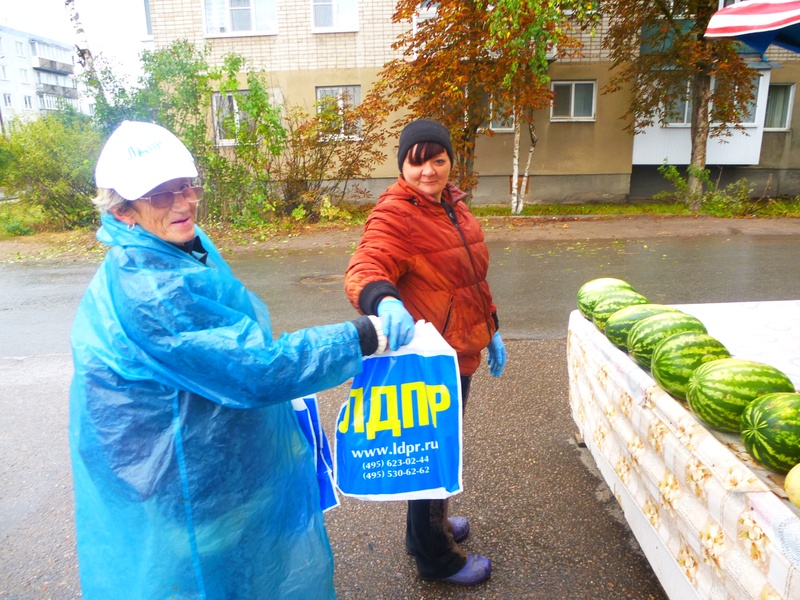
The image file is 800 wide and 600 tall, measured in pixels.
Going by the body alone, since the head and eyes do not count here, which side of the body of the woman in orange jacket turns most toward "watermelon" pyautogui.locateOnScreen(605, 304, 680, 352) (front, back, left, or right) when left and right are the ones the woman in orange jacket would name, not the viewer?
left

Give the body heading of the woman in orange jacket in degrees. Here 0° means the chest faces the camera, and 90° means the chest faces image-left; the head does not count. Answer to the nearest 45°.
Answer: approximately 315°

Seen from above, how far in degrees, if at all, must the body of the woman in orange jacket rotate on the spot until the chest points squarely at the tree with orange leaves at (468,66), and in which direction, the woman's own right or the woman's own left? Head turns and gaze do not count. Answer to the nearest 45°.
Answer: approximately 135° to the woman's own left

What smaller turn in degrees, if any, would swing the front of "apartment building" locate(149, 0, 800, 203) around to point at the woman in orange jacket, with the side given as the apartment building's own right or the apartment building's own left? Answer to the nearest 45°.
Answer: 0° — it already faces them

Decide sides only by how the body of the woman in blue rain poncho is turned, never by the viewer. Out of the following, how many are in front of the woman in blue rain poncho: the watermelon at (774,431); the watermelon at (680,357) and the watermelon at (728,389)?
3

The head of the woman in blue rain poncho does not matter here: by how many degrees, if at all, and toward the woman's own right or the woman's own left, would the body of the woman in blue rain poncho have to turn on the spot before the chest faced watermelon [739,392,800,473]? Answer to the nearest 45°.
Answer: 0° — they already face it

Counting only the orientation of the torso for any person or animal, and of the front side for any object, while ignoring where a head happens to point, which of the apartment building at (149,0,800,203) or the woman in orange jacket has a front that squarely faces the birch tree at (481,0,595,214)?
the apartment building

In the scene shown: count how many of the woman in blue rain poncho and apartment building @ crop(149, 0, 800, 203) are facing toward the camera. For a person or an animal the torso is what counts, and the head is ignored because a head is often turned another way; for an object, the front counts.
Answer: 1

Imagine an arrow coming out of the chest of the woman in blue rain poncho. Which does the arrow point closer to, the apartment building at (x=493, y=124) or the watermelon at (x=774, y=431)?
the watermelon

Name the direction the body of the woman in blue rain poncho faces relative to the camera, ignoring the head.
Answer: to the viewer's right

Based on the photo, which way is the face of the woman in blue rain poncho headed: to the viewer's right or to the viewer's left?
to the viewer's right

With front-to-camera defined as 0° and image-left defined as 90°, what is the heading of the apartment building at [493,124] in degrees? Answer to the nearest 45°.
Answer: approximately 0°
